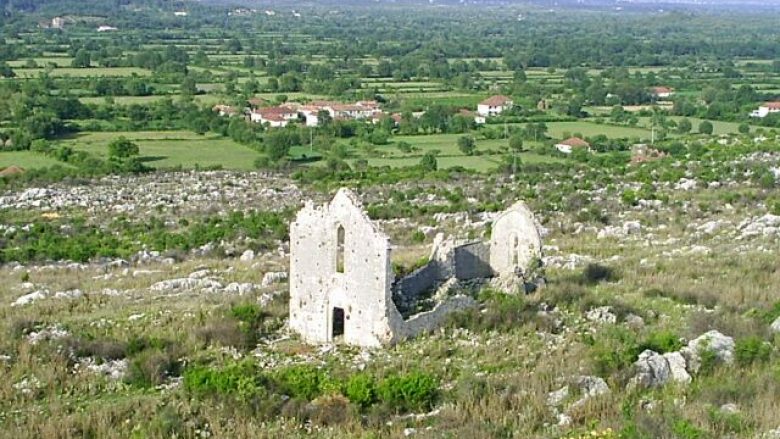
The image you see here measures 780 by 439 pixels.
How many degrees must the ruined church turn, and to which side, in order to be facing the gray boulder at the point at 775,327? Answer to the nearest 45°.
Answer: approximately 135° to its left

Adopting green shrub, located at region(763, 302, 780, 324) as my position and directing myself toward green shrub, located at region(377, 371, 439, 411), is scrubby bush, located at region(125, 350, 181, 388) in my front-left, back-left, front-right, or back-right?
front-right

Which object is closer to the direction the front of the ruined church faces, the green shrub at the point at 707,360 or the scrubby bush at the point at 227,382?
the scrubby bush

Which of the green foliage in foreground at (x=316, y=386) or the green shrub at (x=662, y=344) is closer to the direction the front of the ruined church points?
the green foliage in foreground

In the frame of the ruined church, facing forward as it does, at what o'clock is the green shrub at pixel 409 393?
The green shrub is roughly at 10 o'clock from the ruined church.

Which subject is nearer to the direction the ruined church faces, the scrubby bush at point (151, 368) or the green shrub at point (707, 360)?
the scrubby bush

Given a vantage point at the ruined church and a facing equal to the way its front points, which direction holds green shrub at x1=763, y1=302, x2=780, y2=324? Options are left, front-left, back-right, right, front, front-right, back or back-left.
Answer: back-left

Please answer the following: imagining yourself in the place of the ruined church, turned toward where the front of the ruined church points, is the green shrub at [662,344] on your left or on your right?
on your left

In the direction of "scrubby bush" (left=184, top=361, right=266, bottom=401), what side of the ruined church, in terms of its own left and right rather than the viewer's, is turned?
front

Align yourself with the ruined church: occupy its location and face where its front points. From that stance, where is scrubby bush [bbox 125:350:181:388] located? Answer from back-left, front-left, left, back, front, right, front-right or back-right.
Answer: front

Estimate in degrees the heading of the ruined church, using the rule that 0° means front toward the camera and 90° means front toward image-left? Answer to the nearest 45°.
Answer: approximately 45°

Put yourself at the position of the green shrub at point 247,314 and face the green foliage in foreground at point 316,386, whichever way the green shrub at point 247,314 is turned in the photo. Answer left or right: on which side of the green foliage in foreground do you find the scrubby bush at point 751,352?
left

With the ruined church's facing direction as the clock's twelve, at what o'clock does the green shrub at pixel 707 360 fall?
The green shrub is roughly at 8 o'clock from the ruined church.

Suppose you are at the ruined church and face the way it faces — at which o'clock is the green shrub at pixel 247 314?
The green shrub is roughly at 2 o'clock from the ruined church.

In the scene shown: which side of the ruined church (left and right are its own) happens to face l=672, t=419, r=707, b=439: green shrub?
left

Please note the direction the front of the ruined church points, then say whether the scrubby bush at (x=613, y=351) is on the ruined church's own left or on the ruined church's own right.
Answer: on the ruined church's own left

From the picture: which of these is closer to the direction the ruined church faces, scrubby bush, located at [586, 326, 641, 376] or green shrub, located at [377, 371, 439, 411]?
the green shrub
